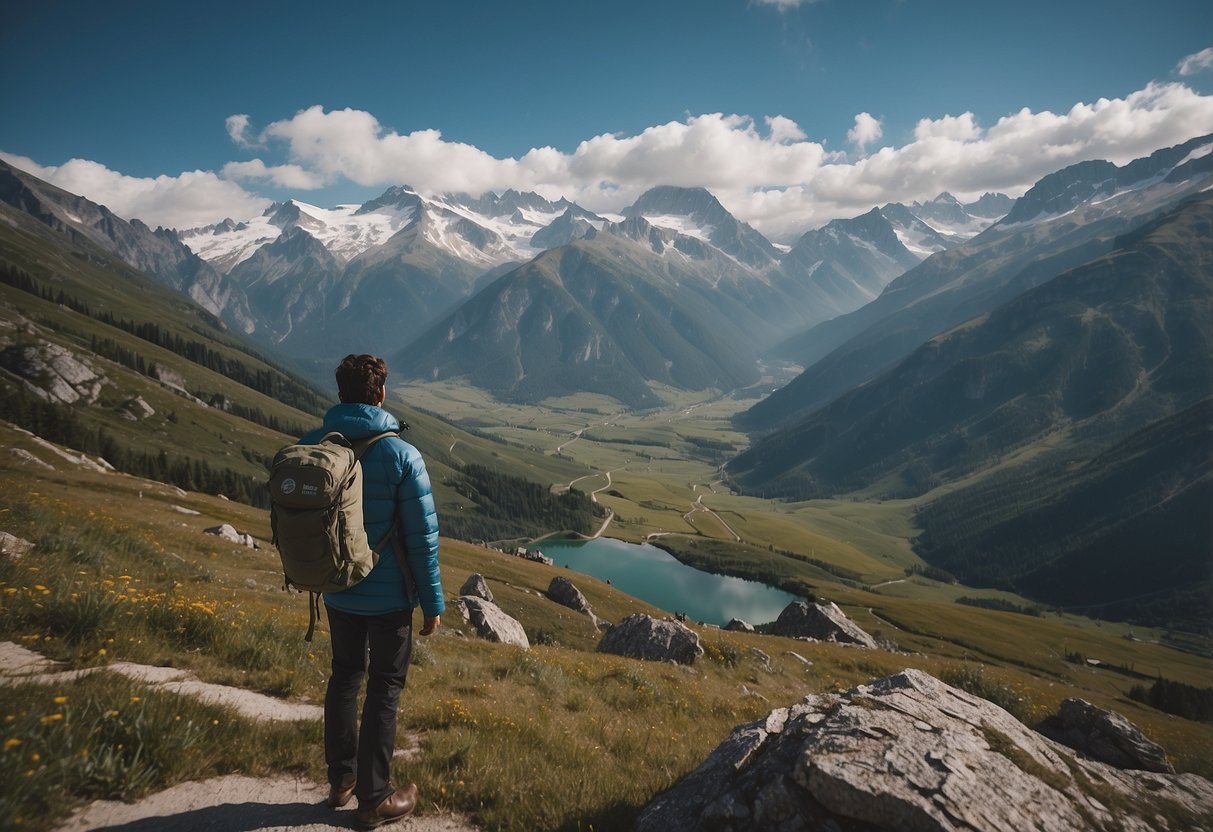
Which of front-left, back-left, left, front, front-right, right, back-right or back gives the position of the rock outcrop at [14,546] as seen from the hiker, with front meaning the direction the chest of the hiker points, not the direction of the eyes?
left

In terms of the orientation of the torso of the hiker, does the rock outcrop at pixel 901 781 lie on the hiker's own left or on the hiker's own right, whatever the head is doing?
on the hiker's own right

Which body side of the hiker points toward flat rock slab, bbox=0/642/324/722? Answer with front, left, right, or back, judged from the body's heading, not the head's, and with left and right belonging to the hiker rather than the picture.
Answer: left

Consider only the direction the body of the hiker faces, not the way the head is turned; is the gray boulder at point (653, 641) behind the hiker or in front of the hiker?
in front

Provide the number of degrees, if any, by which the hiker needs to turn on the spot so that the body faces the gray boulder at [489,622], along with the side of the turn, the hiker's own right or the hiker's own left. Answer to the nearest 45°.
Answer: approximately 45° to the hiker's own left

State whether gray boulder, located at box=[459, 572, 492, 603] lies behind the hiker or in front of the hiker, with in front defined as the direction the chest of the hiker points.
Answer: in front

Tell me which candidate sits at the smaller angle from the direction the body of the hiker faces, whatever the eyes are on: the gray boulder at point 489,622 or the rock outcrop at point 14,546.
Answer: the gray boulder

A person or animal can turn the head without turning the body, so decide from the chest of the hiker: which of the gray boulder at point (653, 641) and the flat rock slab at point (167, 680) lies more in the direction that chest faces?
the gray boulder

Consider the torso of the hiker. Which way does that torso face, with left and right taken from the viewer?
facing away from the viewer and to the right of the viewer
